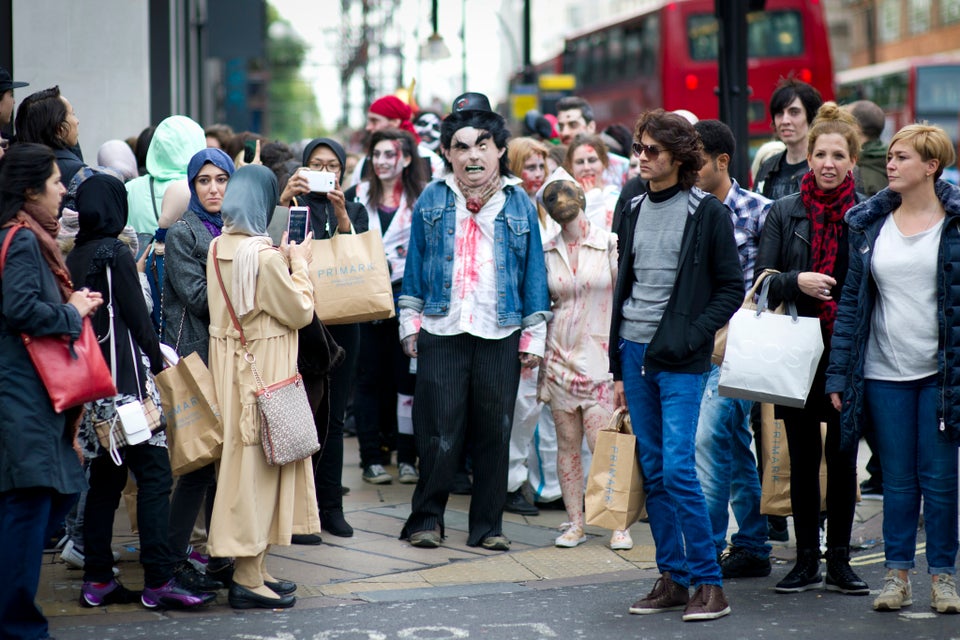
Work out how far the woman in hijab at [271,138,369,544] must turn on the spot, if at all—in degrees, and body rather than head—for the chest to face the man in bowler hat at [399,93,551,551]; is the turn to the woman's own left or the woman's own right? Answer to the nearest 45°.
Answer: approximately 45° to the woman's own left

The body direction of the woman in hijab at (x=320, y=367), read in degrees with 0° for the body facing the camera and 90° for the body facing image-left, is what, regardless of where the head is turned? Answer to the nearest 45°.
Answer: approximately 0°

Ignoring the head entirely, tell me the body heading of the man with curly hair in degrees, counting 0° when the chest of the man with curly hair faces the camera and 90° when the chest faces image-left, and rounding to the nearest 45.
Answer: approximately 45°

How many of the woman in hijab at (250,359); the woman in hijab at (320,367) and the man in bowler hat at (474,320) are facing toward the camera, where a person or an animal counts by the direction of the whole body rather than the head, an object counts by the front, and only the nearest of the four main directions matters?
2

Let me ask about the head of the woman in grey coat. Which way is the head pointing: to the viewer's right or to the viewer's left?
to the viewer's right
